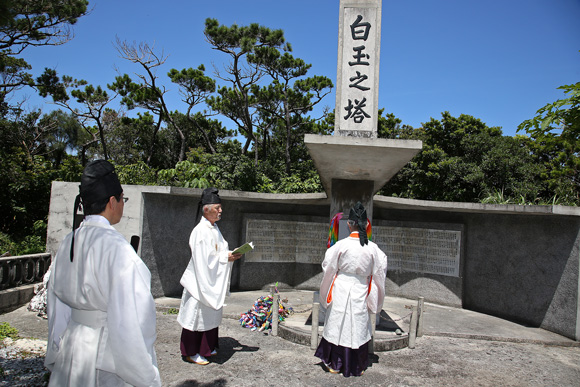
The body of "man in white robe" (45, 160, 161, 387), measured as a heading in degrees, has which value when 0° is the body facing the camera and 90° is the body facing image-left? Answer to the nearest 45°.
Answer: approximately 225°

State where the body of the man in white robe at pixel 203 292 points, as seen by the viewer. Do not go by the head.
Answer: to the viewer's right

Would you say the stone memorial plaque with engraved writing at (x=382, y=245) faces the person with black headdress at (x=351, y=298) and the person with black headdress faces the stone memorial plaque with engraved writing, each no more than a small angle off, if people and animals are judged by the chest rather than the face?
yes

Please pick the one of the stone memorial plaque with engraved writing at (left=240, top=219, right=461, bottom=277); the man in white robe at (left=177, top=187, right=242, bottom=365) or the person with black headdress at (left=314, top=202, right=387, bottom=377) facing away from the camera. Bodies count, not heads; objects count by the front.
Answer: the person with black headdress

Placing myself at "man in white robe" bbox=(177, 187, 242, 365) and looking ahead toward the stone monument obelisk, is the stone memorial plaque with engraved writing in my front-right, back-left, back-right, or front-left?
front-left

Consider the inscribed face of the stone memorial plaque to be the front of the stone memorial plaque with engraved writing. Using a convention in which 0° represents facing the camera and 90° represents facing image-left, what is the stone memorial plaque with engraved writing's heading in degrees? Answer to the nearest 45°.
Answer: approximately 0°

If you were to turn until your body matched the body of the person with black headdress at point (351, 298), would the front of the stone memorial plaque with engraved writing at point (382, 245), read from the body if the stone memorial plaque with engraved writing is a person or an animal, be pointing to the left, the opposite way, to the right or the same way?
the opposite way

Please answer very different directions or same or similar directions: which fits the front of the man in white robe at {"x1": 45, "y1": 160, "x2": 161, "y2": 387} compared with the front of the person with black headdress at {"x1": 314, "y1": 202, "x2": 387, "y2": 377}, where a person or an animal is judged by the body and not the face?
same or similar directions

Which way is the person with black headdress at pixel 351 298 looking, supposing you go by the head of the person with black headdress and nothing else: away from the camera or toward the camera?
away from the camera

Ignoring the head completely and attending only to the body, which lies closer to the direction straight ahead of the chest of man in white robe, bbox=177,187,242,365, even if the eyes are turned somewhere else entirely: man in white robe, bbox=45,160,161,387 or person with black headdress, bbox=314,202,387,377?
the person with black headdress

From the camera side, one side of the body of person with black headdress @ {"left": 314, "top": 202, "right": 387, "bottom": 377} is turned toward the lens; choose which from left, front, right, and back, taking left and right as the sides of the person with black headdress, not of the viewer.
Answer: back

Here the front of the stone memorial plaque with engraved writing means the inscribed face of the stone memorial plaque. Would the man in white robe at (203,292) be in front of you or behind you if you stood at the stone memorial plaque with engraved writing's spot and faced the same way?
in front

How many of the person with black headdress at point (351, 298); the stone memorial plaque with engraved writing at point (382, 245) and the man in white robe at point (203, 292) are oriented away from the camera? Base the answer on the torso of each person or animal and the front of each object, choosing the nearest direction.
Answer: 1

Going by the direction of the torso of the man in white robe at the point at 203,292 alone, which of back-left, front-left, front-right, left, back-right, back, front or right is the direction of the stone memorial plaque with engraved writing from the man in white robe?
front-left

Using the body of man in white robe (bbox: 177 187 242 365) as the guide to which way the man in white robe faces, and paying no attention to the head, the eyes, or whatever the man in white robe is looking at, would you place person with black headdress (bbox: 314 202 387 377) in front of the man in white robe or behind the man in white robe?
in front

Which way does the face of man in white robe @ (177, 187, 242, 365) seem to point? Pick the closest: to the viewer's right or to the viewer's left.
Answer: to the viewer's right

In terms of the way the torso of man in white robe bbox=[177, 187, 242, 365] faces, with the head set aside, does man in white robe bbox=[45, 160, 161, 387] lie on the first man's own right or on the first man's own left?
on the first man's own right

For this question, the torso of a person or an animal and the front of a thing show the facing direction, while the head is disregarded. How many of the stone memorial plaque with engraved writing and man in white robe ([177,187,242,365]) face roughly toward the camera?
1

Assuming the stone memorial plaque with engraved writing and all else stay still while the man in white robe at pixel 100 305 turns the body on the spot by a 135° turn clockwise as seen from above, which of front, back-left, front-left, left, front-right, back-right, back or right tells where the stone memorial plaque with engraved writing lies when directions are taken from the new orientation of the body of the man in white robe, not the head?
back-left
